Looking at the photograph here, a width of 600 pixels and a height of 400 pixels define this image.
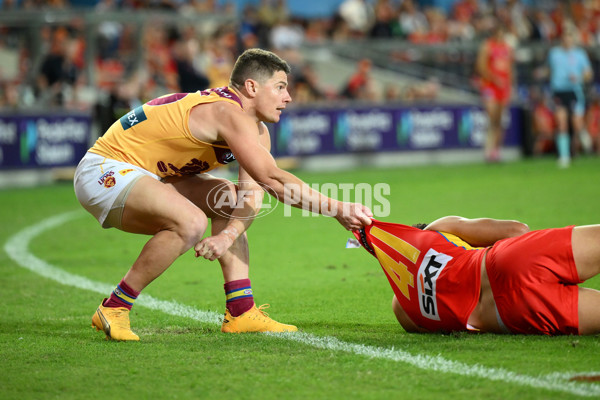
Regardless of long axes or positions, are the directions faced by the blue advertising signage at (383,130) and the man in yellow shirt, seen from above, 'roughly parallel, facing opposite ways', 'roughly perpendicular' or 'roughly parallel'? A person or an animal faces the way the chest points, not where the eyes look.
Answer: roughly perpendicular

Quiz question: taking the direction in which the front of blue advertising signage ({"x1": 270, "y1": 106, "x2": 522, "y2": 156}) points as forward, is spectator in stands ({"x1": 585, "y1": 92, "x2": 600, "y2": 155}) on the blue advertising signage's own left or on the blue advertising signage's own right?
on the blue advertising signage's own left

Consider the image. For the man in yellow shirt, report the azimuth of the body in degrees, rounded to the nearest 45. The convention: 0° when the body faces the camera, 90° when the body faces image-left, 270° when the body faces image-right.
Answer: approximately 270°

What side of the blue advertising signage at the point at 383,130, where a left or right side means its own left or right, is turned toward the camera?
front

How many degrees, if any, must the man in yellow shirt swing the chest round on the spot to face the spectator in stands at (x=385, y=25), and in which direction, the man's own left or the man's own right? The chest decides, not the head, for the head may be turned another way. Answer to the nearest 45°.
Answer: approximately 90° to the man's own left

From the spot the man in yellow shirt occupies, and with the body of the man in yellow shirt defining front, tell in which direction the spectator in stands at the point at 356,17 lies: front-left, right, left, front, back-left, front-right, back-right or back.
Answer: left

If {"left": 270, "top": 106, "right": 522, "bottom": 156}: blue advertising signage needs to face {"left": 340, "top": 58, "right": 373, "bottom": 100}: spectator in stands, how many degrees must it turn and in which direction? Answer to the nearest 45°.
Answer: approximately 135° to its right

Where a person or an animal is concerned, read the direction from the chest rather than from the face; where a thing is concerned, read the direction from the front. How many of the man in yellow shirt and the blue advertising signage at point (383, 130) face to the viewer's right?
1

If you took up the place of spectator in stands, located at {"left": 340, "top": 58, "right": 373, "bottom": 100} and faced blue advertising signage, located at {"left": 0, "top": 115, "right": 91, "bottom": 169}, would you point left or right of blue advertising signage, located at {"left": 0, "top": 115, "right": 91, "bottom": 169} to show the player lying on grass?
left

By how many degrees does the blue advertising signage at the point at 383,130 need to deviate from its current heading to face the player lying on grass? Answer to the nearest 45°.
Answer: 0° — it already faces them

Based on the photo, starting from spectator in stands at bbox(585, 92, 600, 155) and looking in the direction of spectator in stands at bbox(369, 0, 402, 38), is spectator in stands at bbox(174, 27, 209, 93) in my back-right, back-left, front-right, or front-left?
front-left

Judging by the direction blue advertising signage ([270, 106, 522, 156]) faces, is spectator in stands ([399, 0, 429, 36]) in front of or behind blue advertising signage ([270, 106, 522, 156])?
behind

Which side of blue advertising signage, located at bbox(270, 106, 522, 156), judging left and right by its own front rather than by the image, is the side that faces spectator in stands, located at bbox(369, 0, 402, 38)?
back

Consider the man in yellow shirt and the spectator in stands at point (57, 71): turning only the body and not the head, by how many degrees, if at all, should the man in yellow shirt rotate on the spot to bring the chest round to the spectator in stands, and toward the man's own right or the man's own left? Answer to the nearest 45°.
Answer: approximately 90° to the man's own left
